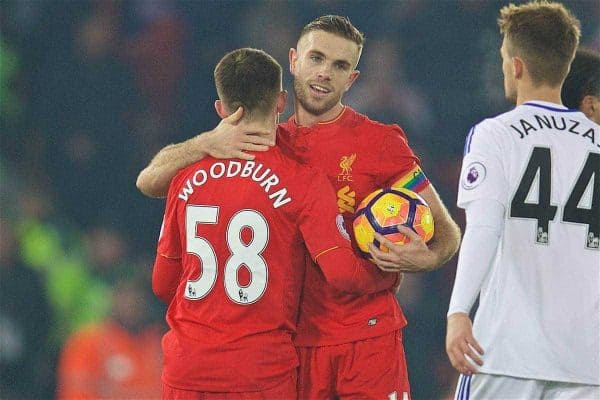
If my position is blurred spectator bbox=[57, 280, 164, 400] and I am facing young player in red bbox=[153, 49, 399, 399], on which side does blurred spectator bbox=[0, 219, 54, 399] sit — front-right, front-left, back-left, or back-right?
back-right

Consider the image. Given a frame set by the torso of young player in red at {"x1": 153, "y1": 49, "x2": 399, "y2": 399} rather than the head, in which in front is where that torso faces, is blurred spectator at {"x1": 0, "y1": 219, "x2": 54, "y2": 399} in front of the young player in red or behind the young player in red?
in front

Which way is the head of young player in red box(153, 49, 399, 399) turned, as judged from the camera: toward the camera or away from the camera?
away from the camera

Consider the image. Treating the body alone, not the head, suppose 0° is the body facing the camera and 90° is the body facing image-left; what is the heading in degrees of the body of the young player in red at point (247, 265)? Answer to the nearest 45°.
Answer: approximately 180°

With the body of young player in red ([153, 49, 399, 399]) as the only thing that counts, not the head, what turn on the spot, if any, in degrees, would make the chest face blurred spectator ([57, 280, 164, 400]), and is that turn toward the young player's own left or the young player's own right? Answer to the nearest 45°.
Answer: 0° — they already face them
